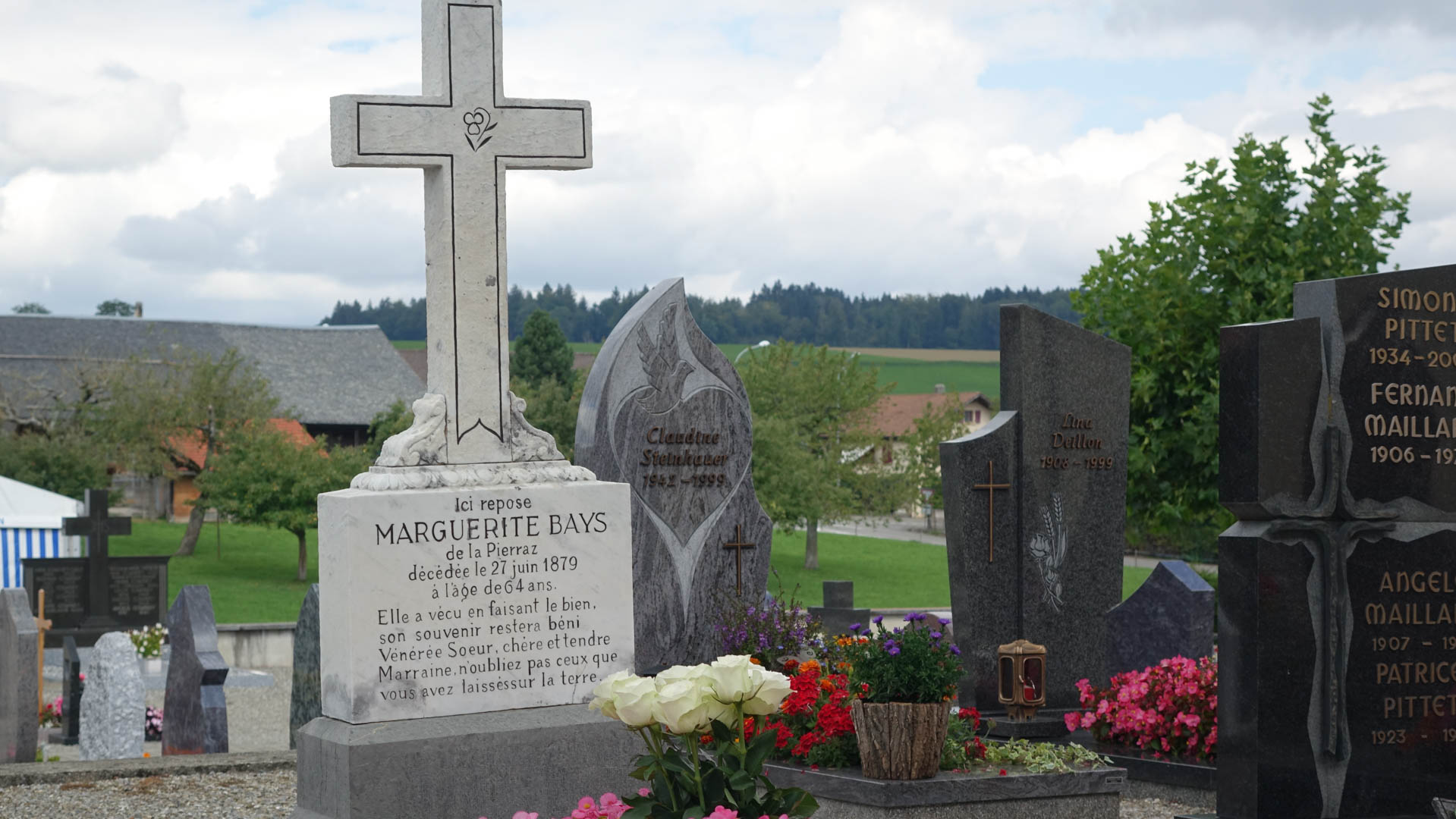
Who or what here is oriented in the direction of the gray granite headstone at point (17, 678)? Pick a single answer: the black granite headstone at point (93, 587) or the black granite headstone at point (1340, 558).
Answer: the black granite headstone at point (93, 587)

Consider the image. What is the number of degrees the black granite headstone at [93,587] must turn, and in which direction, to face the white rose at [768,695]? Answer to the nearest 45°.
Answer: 0° — it already faces it

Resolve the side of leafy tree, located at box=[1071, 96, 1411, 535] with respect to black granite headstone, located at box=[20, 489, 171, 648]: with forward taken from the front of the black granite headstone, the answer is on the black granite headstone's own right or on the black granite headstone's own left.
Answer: on the black granite headstone's own left

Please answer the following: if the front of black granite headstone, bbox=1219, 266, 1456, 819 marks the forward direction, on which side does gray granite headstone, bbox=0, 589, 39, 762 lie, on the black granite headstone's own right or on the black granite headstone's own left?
on the black granite headstone's own right

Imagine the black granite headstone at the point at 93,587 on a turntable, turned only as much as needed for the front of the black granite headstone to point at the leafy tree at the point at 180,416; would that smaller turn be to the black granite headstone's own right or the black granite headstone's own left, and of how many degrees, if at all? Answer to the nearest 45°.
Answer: approximately 180°

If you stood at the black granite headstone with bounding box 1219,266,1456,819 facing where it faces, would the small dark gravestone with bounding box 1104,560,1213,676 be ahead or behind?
behind

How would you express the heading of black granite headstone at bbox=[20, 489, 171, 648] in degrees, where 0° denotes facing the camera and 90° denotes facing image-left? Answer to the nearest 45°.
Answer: approximately 0°

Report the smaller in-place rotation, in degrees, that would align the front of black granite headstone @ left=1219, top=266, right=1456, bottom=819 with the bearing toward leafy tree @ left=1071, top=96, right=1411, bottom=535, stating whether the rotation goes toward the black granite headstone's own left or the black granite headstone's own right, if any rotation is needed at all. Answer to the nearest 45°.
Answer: approximately 180°

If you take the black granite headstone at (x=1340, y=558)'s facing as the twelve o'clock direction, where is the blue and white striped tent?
The blue and white striped tent is roughly at 4 o'clock from the black granite headstone.

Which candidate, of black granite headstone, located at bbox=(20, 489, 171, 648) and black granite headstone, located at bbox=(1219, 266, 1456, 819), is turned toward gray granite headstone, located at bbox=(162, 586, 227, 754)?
black granite headstone, located at bbox=(20, 489, 171, 648)

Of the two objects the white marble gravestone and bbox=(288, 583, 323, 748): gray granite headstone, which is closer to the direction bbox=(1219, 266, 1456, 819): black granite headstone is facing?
the white marble gravestone

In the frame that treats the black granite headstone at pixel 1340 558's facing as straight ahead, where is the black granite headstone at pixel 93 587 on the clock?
the black granite headstone at pixel 93 587 is roughly at 4 o'clock from the black granite headstone at pixel 1340 558.

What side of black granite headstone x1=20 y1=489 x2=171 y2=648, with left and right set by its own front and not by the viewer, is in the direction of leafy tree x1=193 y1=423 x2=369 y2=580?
back

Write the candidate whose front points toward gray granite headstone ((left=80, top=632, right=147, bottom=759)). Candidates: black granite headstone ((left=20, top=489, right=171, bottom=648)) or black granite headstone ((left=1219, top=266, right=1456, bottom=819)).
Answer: black granite headstone ((left=20, top=489, right=171, bottom=648))

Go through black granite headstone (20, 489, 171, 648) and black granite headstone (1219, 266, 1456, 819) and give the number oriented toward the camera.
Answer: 2

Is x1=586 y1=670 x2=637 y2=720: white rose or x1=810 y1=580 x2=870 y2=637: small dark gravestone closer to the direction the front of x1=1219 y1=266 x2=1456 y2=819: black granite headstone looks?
the white rose
